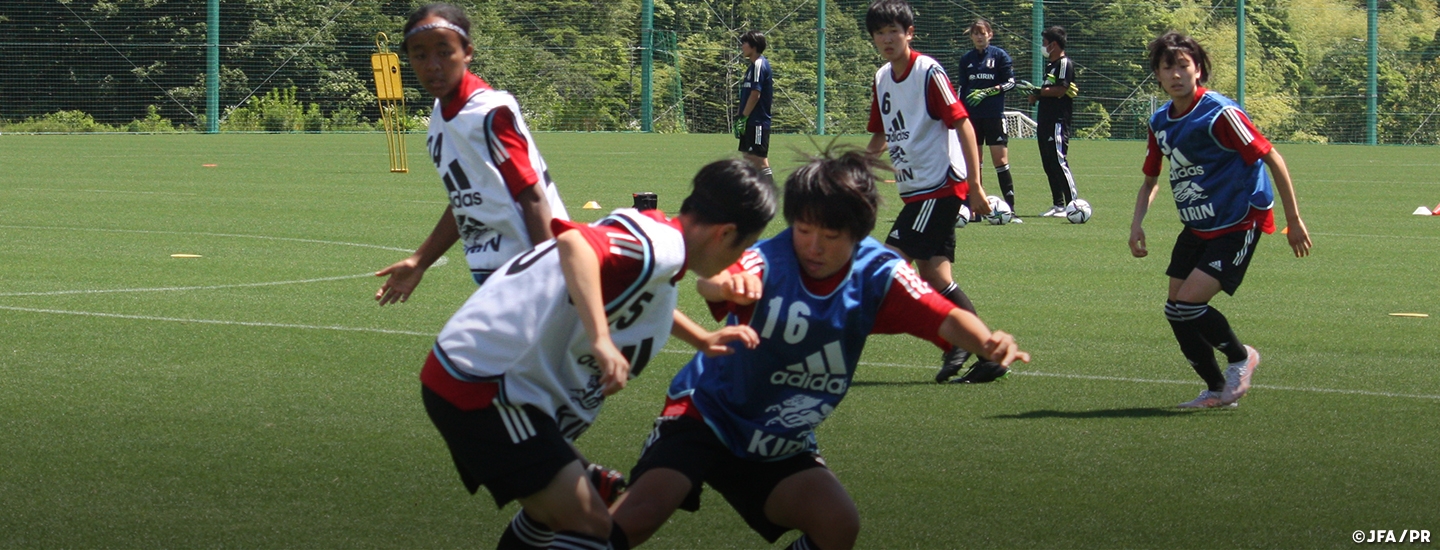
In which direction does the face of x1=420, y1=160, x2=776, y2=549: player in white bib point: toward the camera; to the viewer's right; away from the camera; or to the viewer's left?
to the viewer's right

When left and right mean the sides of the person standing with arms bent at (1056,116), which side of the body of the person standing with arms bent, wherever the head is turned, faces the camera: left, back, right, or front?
left

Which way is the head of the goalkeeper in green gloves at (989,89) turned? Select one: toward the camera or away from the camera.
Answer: toward the camera

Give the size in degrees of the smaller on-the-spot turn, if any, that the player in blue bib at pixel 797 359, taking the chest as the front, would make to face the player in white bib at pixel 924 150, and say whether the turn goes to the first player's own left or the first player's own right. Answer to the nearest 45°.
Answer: approximately 180°

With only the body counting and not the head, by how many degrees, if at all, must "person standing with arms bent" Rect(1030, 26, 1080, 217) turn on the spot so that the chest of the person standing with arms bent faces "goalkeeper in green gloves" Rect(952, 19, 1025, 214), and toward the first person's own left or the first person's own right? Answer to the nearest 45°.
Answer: approximately 45° to the first person's own left

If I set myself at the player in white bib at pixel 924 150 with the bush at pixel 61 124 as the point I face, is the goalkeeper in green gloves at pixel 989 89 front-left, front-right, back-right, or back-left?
front-right

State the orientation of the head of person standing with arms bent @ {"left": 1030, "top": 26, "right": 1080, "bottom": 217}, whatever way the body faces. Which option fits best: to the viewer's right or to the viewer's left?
to the viewer's left

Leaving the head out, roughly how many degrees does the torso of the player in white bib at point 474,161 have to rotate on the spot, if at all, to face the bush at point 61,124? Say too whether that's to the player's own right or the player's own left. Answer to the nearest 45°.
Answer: approximately 135° to the player's own right

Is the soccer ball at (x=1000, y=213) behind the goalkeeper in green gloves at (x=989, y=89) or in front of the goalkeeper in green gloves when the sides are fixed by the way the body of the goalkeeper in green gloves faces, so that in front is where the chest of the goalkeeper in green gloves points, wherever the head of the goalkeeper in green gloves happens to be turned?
in front

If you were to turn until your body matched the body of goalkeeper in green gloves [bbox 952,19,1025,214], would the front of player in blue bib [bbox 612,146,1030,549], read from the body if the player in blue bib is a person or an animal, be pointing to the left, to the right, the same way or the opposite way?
the same way

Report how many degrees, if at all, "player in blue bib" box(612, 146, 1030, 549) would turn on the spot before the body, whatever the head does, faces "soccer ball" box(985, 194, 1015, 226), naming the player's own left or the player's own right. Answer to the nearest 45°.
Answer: approximately 180°

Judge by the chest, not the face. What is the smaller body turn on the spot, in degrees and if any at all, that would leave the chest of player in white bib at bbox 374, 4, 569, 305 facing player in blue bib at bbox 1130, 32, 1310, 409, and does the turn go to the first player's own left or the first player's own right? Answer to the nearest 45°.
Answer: approximately 180°

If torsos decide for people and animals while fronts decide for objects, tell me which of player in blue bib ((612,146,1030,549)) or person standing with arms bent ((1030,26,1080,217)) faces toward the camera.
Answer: the player in blue bib

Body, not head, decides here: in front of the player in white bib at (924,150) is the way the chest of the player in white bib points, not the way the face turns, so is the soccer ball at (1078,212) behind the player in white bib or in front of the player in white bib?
behind
